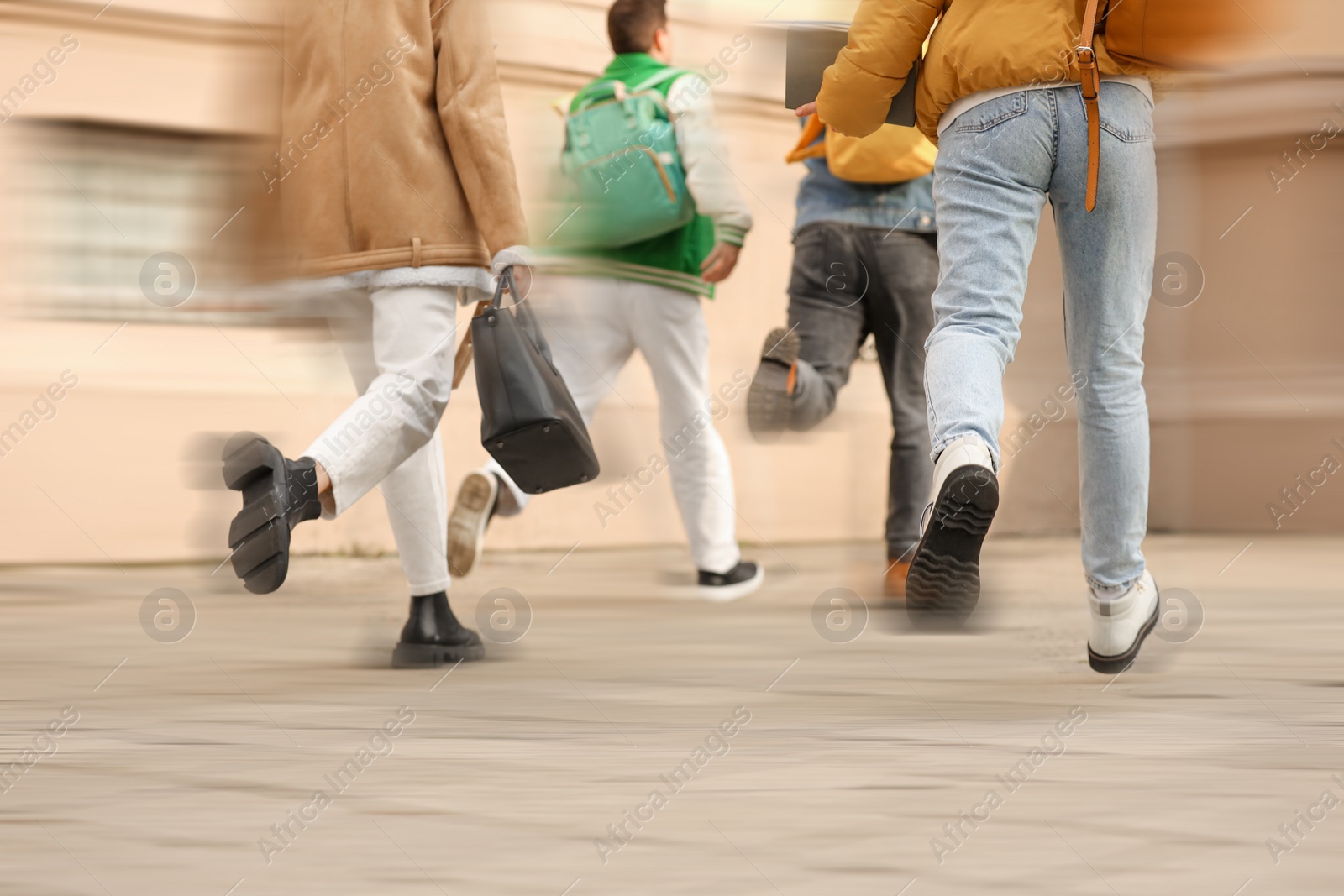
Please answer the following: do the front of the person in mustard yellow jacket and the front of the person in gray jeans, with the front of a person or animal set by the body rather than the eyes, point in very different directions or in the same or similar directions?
same or similar directions

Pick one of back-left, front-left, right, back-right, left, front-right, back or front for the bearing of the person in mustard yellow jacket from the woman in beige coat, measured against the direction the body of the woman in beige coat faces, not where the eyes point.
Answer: right

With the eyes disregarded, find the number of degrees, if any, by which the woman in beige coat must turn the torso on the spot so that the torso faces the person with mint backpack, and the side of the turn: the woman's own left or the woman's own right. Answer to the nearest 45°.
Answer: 0° — they already face them

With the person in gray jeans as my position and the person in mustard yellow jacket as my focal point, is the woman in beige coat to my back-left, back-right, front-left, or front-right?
front-right

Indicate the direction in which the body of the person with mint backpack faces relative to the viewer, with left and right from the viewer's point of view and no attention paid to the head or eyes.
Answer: facing away from the viewer and to the right of the viewer

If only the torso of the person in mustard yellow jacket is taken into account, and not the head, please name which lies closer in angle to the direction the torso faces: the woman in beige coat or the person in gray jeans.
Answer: the person in gray jeans

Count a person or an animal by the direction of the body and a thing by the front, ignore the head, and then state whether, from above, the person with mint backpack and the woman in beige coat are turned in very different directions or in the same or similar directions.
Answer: same or similar directions

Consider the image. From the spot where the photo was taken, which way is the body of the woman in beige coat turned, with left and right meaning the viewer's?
facing away from the viewer and to the right of the viewer

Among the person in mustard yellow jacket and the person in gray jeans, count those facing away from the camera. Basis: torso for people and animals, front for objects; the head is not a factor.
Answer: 2

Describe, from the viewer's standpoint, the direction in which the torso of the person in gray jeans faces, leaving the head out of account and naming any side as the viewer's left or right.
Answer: facing away from the viewer

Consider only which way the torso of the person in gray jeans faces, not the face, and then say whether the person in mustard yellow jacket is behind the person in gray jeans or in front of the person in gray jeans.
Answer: behind

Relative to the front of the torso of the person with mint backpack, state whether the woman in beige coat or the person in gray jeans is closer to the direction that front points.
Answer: the person in gray jeans

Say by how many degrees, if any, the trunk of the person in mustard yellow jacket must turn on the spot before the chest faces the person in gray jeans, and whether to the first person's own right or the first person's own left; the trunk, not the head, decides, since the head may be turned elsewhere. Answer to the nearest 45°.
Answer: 0° — they already face them

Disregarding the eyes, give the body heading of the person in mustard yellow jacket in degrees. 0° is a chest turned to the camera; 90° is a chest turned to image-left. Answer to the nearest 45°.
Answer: approximately 180°

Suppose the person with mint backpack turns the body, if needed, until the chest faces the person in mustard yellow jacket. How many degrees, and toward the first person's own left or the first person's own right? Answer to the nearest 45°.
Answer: approximately 135° to the first person's own right

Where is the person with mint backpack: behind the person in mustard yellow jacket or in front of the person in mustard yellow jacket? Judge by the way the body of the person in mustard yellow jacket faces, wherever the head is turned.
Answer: in front
